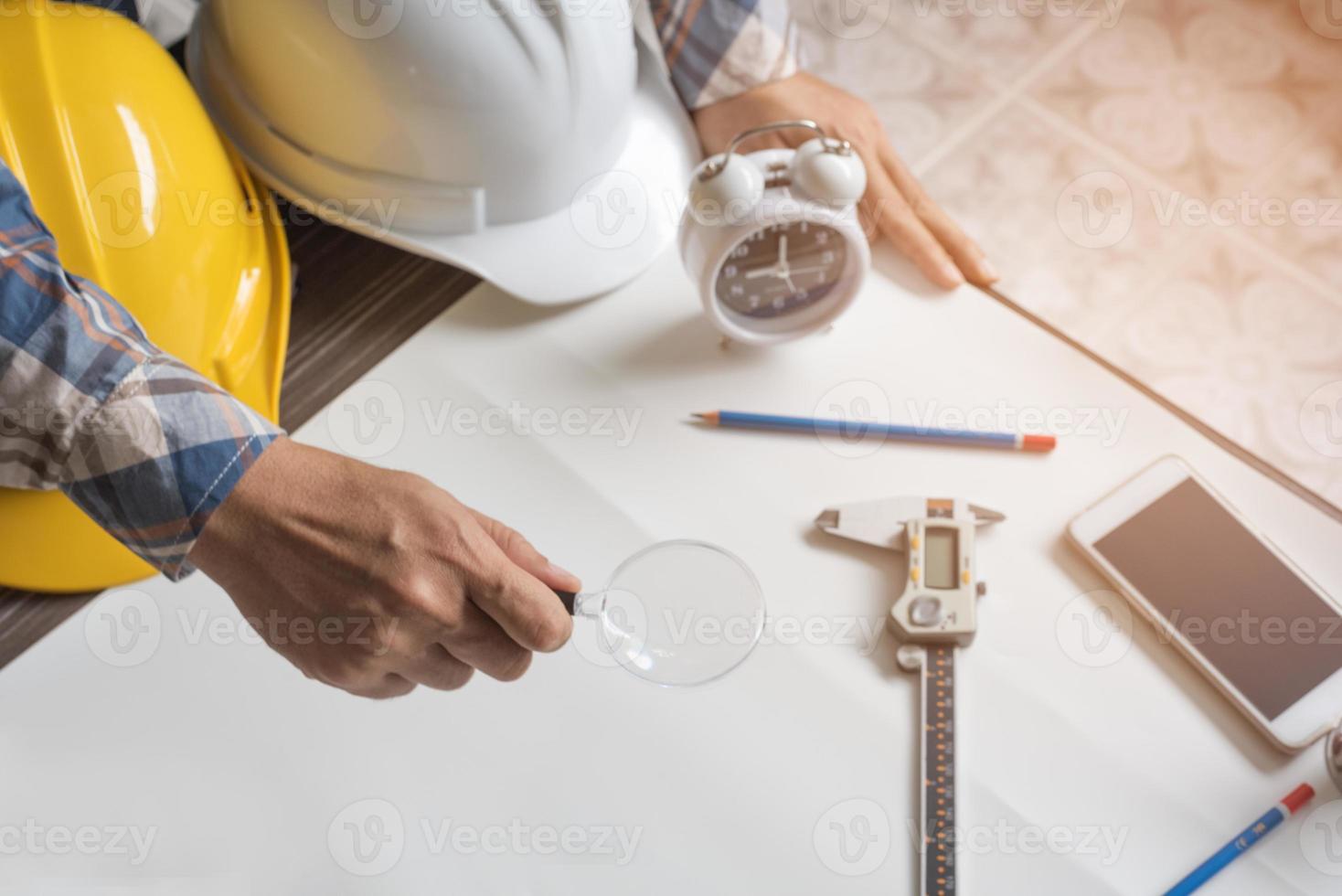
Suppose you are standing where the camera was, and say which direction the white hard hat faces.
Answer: facing the viewer and to the right of the viewer

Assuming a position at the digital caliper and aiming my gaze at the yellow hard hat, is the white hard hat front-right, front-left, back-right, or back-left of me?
front-right

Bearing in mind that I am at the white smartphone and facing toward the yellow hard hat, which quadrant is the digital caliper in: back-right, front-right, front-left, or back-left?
front-left

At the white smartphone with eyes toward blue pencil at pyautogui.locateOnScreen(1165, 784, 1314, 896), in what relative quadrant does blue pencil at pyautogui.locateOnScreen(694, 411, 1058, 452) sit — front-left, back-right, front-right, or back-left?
back-right

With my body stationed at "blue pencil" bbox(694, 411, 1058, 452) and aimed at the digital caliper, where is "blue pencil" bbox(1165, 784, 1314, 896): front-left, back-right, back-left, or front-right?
front-left
